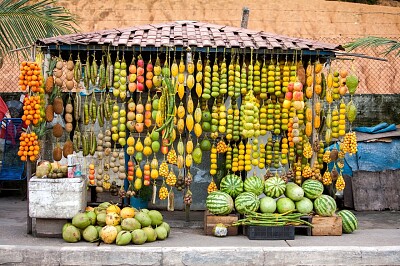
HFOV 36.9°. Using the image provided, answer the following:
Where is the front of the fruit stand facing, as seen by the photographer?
facing the viewer

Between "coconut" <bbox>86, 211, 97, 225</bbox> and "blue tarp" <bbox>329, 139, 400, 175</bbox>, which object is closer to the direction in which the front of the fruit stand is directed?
the coconut
